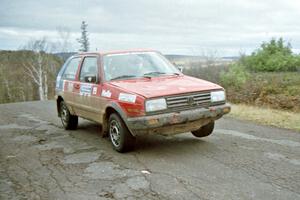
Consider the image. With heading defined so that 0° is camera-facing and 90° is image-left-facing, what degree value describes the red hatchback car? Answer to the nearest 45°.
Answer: approximately 315°

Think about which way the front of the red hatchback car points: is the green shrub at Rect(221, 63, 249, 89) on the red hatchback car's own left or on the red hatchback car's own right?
on the red hatchback car's own left

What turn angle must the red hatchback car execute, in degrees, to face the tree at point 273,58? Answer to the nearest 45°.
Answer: approximately 90° to its left
